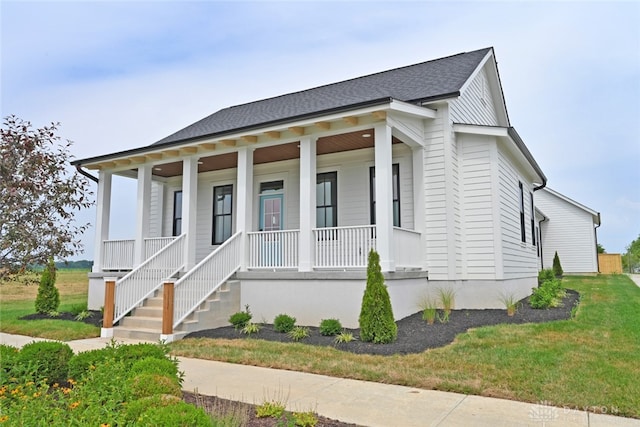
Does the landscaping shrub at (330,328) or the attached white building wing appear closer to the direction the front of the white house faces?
the landscaping shrub

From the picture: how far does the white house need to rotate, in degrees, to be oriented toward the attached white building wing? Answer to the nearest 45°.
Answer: approximately 180°

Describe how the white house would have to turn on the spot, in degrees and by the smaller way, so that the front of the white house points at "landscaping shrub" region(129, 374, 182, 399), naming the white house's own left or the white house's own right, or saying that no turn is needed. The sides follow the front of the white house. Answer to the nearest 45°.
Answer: approximately 45° to the white house's own left

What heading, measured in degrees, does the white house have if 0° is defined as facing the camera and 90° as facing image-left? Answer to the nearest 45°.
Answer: approximately 45°

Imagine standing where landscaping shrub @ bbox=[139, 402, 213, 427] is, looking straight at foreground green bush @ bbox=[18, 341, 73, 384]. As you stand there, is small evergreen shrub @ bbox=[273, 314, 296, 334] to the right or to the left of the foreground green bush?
right

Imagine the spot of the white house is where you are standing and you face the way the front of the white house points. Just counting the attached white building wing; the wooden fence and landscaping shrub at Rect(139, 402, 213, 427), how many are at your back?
2

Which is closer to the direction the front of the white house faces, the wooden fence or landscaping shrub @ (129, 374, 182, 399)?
the landscaping shrub

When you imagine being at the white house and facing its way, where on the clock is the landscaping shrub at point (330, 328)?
The landscaping shrub is roughly at 11 o'clock from the white house.

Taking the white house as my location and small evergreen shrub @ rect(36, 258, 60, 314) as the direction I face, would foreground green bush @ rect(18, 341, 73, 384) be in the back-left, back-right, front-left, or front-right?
front-left

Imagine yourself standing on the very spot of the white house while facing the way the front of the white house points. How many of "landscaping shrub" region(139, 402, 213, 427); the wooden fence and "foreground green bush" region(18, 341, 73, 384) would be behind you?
1

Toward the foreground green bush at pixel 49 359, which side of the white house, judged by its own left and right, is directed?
front

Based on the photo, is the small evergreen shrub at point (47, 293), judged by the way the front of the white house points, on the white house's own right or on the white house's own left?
on the white house's own right

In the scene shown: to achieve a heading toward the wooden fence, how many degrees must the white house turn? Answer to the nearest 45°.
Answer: approximately 180°

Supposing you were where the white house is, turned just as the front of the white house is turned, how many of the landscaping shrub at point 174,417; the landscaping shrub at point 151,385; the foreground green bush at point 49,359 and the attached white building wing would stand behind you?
1

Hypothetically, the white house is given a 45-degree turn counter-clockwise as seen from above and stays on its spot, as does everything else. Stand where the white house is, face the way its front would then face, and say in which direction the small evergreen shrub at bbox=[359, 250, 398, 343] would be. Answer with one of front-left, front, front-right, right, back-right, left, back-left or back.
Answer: front

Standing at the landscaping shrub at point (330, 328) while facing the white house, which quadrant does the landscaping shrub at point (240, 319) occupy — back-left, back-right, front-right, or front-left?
front-left

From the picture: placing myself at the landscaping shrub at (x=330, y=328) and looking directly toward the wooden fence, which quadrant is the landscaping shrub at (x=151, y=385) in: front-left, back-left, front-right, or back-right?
back-right

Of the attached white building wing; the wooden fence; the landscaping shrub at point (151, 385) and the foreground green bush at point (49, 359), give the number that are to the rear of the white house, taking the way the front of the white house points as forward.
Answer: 2

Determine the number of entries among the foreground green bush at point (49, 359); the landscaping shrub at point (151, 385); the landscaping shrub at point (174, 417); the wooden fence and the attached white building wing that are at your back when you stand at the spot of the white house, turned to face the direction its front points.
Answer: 2
